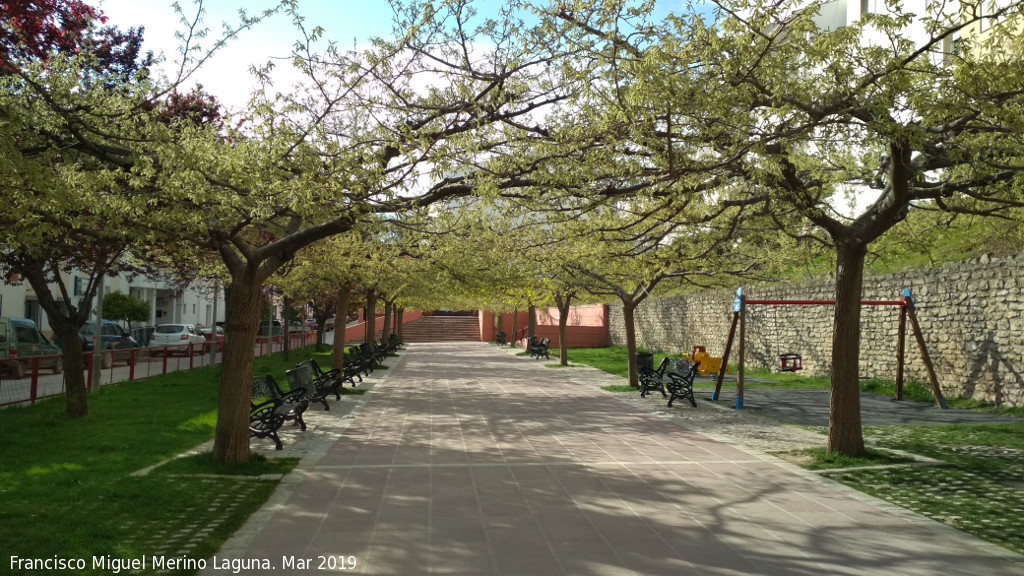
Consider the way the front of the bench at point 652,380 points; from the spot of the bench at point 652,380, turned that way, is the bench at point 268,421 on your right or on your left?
on your left

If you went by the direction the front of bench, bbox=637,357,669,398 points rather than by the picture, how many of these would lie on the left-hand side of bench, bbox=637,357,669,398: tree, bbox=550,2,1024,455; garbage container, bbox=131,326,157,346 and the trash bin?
1

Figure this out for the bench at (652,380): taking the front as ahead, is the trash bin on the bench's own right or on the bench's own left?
on the bench's own right

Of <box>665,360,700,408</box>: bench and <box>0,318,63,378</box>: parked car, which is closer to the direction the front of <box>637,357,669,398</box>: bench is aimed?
the parked car

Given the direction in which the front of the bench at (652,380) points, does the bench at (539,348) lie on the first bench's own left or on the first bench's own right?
on the first bench's own right

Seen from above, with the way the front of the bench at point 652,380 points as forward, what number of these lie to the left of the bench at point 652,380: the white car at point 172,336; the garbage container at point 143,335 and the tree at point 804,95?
1

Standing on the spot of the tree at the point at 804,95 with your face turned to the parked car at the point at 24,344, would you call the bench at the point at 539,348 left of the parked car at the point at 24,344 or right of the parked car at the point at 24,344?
right

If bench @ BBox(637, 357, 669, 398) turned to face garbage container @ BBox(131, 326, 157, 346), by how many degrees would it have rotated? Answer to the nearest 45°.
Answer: approximately 45° to its right

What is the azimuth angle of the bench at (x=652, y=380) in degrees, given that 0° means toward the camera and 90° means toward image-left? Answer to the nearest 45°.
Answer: approximately 90°

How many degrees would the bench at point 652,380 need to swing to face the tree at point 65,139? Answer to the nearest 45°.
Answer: approximately 45° to its left

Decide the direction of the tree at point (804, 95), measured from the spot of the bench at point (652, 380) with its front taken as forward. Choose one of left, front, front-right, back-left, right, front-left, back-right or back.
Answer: left
